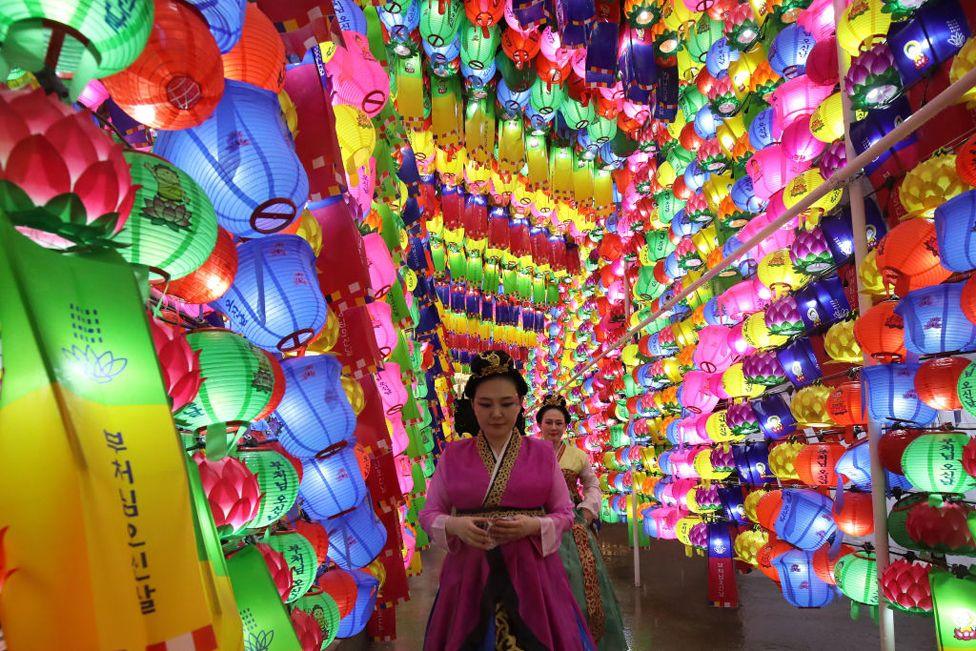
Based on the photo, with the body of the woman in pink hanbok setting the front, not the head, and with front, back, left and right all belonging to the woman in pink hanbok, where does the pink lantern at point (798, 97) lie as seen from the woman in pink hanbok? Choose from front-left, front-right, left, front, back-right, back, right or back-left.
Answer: back-left

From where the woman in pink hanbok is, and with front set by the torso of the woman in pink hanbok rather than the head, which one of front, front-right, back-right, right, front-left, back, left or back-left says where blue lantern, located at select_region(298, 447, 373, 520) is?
back-right

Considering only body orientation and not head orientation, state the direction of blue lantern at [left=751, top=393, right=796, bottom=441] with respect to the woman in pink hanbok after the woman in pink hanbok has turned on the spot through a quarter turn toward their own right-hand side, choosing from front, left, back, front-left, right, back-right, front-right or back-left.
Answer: back-right

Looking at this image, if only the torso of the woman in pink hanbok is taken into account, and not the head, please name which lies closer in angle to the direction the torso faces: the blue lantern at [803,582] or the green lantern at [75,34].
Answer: the green lantern

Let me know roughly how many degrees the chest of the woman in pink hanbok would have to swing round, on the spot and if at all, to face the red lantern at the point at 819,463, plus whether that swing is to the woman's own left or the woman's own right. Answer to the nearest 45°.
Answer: approximately 135° to the woman's own left

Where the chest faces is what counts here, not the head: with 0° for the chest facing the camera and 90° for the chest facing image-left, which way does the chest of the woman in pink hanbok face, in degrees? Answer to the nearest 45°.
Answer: approximately 0°

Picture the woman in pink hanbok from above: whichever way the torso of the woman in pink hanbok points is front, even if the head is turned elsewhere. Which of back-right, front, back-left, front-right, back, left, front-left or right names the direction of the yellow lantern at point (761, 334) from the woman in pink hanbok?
back-left

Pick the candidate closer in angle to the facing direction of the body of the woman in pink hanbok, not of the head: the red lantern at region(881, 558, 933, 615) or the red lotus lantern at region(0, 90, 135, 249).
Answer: the red lotus lantern

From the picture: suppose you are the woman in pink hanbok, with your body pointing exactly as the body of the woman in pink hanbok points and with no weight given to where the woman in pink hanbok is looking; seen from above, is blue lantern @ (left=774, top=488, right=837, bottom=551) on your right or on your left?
on your left

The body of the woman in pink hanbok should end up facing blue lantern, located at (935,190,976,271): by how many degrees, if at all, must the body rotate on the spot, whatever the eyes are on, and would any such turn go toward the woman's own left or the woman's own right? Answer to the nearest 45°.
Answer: approximately 90° to the woman's own left

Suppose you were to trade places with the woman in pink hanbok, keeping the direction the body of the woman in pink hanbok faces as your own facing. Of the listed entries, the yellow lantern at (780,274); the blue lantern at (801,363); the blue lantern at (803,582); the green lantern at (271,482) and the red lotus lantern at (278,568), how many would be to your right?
2
